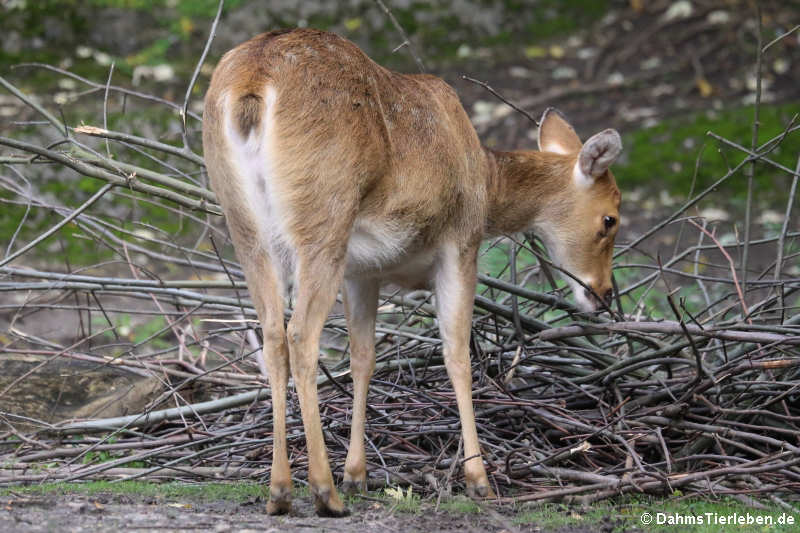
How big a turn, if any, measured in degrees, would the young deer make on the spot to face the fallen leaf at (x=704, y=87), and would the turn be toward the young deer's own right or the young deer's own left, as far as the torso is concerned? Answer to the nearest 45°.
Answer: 0° — it already faces it

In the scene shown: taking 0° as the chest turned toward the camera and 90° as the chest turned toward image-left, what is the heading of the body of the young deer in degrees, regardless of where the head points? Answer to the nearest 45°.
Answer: approximately 225°
